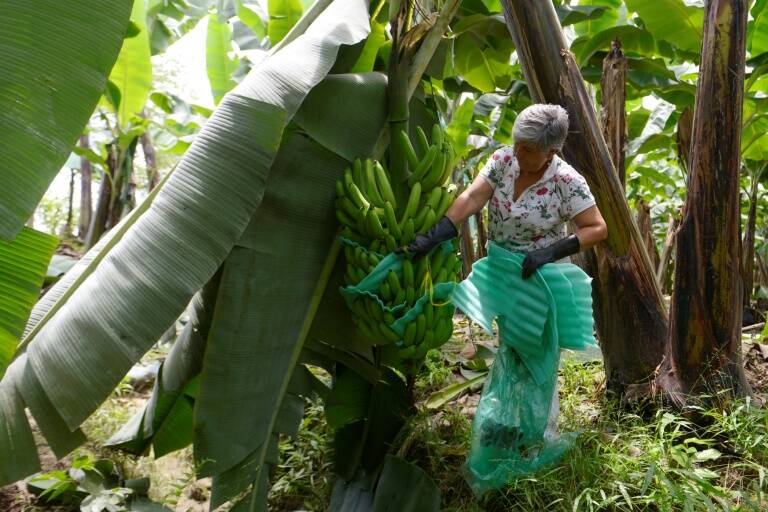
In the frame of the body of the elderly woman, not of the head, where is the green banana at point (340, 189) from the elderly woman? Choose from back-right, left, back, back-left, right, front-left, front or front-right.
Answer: front-right

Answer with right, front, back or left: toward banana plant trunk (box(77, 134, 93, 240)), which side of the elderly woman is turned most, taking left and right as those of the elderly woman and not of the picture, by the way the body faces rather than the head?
right

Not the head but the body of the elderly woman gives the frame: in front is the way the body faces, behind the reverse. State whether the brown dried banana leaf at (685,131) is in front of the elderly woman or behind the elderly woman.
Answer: behind

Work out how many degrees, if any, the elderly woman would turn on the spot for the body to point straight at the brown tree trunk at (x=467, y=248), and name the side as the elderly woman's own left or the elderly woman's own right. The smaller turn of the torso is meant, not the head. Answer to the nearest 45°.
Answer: approximately 135° to the elderly woman's own right

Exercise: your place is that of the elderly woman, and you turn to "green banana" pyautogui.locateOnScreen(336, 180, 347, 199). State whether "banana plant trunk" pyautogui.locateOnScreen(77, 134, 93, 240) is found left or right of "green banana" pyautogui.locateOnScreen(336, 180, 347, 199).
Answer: right

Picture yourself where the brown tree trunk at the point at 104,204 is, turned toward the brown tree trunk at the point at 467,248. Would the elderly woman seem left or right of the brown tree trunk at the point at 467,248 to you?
right

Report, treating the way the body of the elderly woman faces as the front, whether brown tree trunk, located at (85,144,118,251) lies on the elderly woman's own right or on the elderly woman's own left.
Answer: on the elderly woman's own right

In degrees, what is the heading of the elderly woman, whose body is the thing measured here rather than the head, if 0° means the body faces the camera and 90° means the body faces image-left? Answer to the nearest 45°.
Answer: approximately 45°

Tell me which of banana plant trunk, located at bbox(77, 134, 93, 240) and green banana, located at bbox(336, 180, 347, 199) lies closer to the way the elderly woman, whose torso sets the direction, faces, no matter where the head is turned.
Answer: the green banana

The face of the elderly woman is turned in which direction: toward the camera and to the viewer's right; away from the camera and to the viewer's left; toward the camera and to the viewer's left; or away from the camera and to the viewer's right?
toward the camera and to the viewer's left

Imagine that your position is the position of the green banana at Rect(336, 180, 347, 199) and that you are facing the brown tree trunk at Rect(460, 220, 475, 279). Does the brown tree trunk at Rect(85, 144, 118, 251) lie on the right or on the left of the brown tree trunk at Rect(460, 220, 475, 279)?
left
